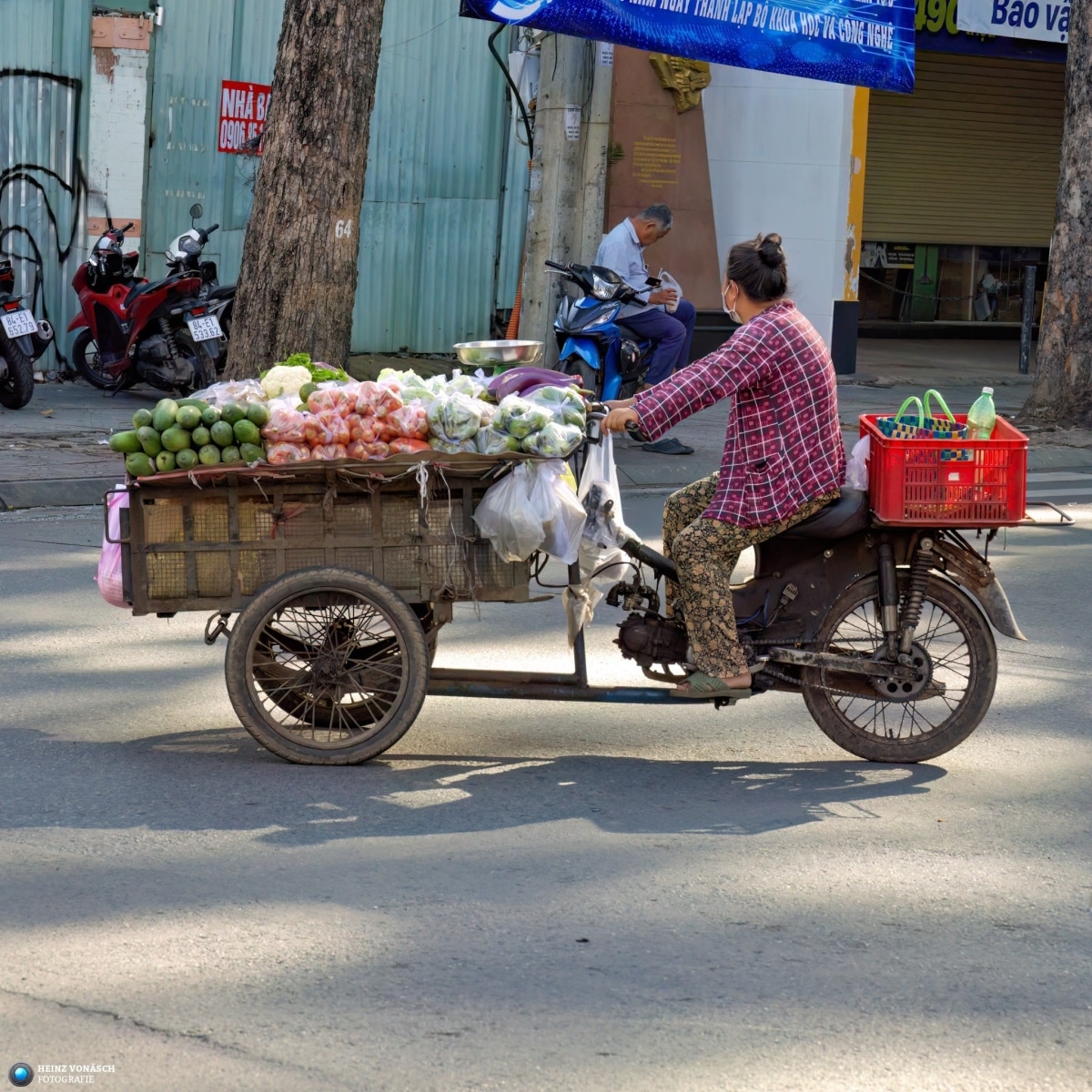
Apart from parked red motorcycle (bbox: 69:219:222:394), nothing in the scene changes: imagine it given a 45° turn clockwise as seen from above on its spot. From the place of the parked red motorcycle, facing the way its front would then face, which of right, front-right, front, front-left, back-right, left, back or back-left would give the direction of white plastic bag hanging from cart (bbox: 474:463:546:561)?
back

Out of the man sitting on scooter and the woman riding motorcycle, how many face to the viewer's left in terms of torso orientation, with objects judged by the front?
1

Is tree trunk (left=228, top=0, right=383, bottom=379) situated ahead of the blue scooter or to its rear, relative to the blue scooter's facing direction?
ahead

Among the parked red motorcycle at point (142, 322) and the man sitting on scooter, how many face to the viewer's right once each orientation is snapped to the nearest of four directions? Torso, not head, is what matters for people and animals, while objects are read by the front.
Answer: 1

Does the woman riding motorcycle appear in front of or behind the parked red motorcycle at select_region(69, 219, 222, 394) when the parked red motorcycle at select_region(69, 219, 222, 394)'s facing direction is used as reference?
behind

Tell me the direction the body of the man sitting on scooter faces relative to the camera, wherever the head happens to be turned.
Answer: to the viewer's right

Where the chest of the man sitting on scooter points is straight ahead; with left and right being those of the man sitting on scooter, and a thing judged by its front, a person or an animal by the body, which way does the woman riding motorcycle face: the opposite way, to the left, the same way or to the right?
the opposite way

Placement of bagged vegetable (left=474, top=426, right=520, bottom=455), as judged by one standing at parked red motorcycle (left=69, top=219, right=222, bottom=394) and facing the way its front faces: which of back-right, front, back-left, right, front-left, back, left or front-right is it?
back-left

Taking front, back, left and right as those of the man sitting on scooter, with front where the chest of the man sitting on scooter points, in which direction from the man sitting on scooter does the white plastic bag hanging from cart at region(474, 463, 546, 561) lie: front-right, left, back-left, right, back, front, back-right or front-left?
right

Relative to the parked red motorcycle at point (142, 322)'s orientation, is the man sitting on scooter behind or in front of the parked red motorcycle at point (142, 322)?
behind

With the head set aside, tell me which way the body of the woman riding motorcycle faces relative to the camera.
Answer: to the viewer's left

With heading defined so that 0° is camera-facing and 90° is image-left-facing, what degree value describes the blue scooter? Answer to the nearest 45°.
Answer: approximately 45°
